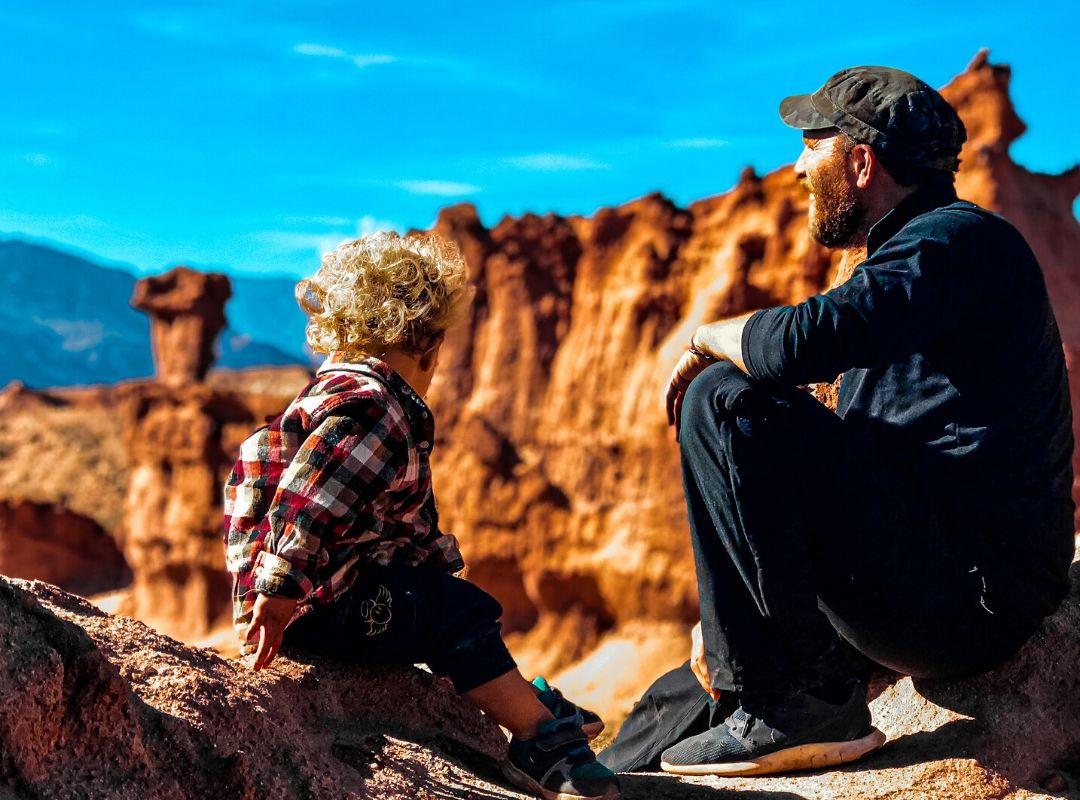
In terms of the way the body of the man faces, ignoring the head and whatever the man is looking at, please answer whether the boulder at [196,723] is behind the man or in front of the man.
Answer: in front

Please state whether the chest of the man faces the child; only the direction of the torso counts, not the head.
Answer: yes

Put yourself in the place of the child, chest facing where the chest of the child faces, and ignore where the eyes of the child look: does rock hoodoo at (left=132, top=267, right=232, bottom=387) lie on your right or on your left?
on your left

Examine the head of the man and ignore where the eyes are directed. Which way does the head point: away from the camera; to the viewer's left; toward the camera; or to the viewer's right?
to the viewer's left

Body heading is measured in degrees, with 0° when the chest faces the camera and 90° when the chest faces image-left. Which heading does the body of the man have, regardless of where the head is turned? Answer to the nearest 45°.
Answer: approximately 90°

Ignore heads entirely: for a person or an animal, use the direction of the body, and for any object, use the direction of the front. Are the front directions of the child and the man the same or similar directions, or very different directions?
very different directions

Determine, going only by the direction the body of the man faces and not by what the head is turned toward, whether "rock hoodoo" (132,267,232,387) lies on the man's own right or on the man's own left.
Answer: on the man's own right
